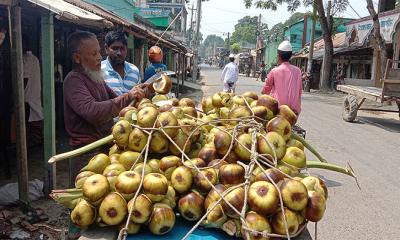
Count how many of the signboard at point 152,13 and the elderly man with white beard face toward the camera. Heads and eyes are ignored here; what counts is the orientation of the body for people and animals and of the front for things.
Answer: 1

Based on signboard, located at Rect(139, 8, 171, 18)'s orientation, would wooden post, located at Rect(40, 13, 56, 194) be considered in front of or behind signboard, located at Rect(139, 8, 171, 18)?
in front

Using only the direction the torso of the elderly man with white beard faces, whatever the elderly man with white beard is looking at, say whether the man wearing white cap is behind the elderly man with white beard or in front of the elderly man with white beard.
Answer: in front

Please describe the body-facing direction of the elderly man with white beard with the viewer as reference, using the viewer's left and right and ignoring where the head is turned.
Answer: facing to the right of the viewer

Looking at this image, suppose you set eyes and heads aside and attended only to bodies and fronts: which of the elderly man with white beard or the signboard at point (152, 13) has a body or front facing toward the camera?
the signboard

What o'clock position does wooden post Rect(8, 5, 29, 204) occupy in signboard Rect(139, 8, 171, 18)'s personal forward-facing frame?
The wooden post is roughly at 12 o'clock from the signboard.

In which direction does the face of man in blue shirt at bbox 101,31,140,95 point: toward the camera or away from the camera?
toward the camera

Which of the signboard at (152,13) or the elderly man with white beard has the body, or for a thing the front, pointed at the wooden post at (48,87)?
the signboard

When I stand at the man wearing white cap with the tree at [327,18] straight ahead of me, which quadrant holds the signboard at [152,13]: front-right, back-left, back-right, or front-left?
front-left

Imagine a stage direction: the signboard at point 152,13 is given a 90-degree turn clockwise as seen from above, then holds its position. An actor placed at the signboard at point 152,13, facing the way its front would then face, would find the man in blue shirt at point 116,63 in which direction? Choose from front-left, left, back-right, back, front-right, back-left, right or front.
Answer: left

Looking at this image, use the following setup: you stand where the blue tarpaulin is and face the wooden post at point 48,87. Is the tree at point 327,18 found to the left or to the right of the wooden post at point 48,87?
right

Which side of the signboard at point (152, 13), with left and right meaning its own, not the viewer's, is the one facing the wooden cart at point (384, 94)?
front

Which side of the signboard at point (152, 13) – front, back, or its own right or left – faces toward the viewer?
front

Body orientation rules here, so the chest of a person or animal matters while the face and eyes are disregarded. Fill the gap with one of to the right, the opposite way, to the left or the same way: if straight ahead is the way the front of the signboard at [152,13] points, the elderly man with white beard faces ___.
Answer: to the left
